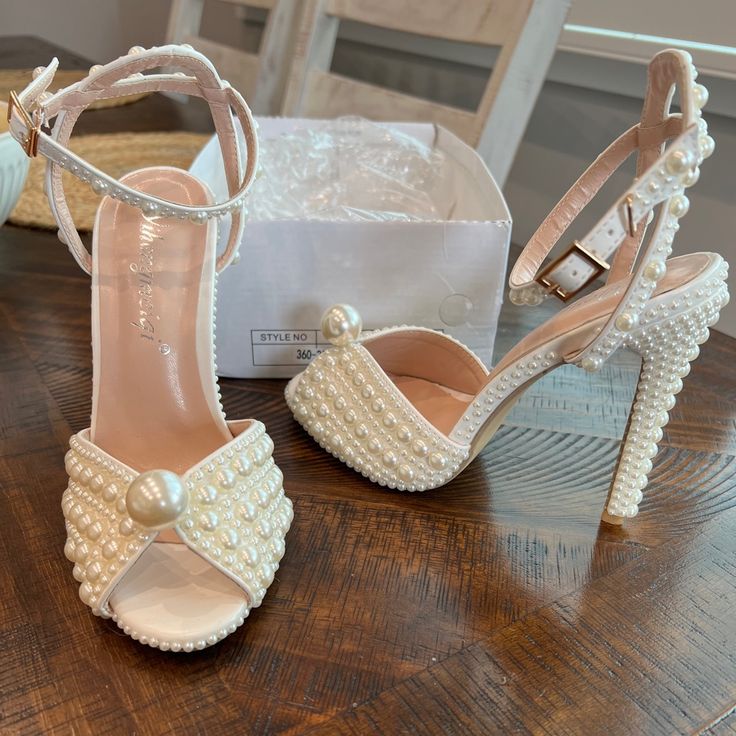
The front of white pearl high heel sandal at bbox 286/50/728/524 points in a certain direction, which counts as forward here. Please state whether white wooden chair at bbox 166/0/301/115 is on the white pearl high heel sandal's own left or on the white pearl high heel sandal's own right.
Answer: on the white pearl high heel sandal's own right

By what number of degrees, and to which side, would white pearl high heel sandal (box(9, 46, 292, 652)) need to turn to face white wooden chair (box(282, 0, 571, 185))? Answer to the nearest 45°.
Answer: approximately 135° to its left

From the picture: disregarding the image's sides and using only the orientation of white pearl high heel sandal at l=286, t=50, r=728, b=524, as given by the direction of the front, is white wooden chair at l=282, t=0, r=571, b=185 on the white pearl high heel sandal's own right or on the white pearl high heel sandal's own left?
on the white pearl high heel sandal's own right

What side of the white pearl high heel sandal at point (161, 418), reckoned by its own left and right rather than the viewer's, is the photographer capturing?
front

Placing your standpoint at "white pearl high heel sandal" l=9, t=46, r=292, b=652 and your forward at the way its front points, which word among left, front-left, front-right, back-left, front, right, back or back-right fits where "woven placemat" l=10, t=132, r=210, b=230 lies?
back

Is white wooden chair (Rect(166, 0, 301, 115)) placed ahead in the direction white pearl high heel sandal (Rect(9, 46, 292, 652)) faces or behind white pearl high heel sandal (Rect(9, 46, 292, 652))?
behind

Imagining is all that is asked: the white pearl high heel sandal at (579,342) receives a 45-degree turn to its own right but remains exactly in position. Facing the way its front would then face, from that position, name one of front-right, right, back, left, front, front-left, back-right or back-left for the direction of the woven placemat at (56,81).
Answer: front

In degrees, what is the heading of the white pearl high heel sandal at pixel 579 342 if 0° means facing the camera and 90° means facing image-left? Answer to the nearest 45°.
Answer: approximately 90°

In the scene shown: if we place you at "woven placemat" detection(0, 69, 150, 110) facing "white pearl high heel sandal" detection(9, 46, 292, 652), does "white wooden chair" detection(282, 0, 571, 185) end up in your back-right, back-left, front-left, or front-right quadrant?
front-left
